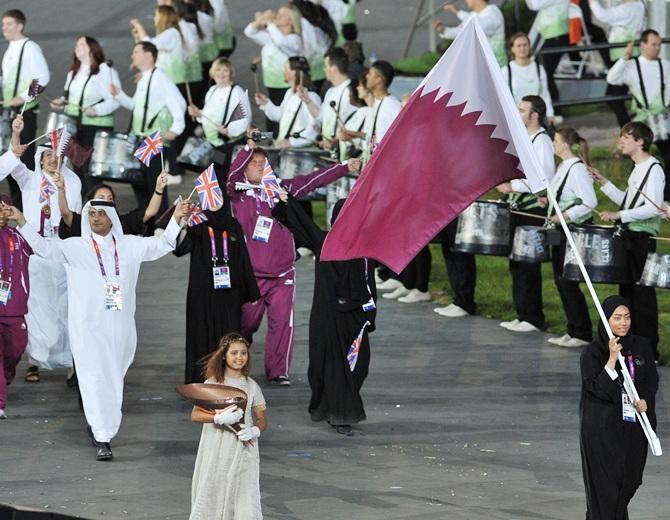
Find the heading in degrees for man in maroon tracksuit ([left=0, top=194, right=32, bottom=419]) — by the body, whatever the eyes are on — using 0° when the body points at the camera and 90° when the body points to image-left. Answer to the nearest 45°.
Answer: approximately 0°

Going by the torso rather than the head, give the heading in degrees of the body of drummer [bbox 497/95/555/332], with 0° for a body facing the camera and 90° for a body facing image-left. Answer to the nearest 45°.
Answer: approximately 90°

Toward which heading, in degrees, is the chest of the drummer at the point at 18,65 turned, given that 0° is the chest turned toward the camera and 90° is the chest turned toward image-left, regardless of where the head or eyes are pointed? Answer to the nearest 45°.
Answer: approximately 45°

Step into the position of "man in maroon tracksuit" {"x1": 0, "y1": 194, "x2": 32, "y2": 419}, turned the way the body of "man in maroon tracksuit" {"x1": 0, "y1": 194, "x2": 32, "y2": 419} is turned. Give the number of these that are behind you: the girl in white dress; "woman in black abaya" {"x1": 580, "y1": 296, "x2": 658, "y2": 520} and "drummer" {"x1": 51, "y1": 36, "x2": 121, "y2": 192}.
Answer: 1

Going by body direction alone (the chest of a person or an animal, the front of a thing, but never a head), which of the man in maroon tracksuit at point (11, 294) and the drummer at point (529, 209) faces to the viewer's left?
the drummer

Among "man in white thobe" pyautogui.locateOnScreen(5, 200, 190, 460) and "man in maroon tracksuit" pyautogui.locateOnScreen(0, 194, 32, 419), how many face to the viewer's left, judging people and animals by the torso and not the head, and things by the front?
0

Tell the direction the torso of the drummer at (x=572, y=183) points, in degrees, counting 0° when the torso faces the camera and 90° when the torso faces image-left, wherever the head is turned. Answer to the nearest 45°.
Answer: approximately 90°
